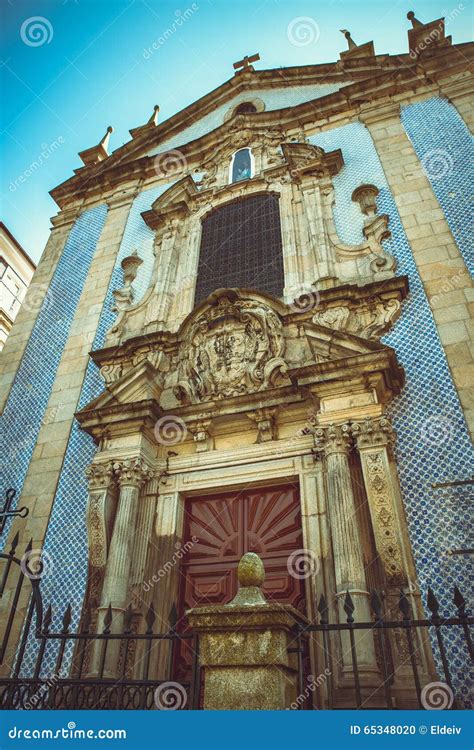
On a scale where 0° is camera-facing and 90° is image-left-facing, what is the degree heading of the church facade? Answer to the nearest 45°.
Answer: approximately 45°
